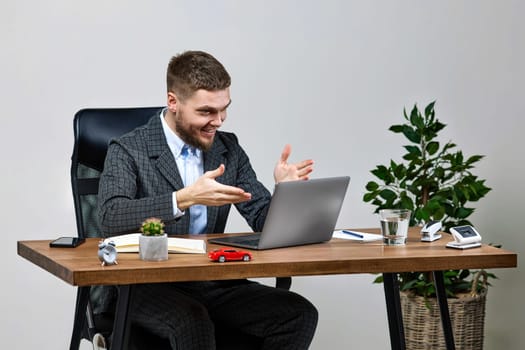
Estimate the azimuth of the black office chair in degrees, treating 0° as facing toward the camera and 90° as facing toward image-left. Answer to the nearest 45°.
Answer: approximately 315°

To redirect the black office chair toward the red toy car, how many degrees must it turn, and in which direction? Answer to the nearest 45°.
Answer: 0° — it already faces it

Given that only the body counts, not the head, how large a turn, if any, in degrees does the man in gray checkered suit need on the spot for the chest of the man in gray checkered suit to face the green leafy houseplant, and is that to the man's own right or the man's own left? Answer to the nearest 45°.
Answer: approximately 90° to the man's own left

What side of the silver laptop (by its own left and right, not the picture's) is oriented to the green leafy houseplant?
right

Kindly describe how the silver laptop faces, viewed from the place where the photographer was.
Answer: facing away from the viewer and to the left of the viewer

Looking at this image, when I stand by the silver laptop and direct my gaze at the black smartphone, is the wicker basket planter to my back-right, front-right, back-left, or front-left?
back-right

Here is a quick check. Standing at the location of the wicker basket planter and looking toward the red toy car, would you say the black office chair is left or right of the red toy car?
right

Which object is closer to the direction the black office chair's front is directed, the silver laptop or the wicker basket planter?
the silver laptop

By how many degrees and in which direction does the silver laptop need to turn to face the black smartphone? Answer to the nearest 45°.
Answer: approximately 45° to its left

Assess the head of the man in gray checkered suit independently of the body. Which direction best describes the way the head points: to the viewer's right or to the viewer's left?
to the viewer's right

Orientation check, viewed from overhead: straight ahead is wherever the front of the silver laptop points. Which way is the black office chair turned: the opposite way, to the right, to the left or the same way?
the opposite way
